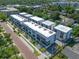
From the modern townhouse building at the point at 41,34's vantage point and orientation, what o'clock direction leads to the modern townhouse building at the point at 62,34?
the modern townhouse building at the point at 62,34 is roughly at 7 o'clock from the modern townhouse building at the point at 41,34.

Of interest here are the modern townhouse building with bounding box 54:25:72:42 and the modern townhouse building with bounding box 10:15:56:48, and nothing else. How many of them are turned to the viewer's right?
0

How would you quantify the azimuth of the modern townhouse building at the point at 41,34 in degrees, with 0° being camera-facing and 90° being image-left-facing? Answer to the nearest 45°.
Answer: approximately 45°

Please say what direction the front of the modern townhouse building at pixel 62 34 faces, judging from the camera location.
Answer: facing the viewer and to the left of the viewer
